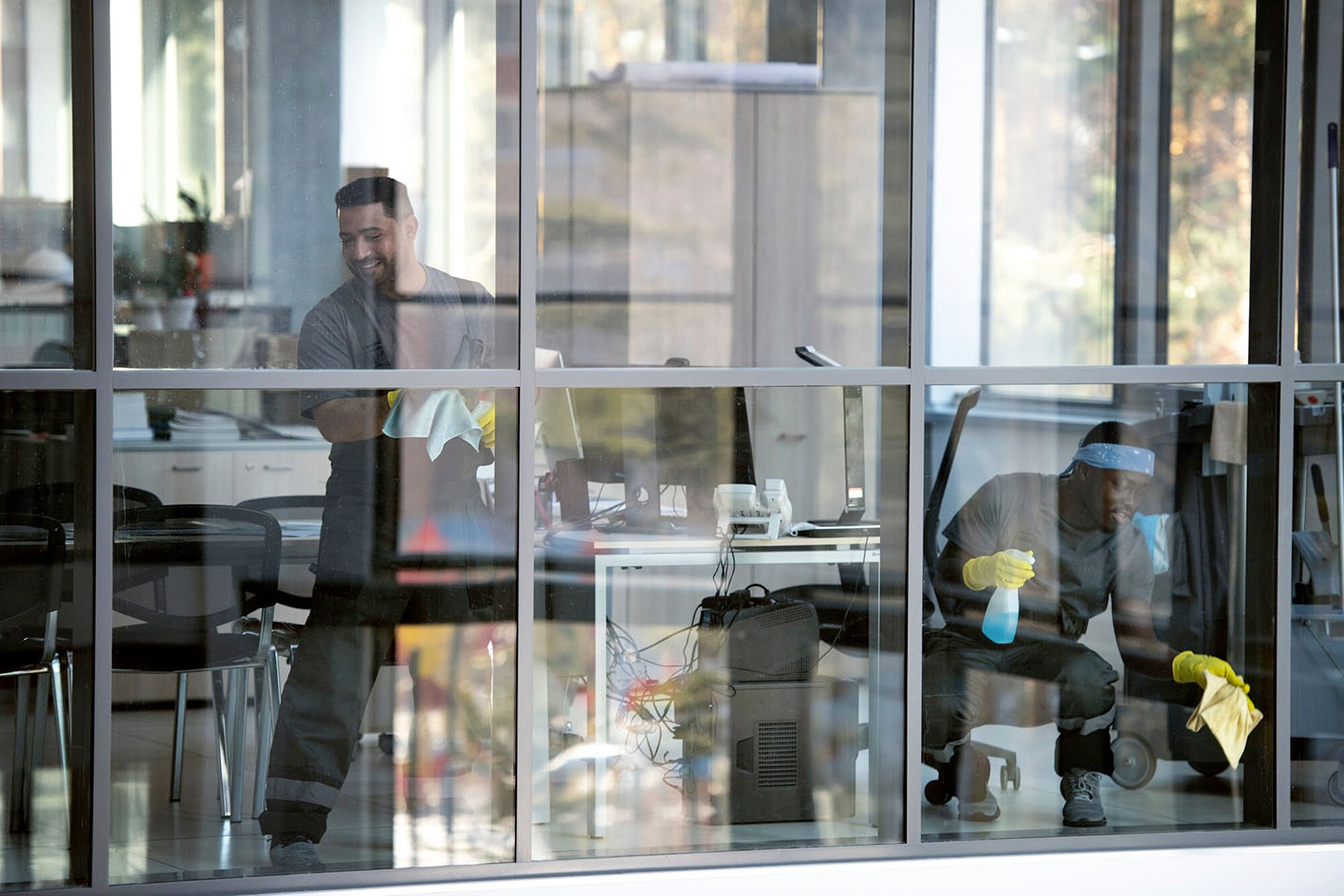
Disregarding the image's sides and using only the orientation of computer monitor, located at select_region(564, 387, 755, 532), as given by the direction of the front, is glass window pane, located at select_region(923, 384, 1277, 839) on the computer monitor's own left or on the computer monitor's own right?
on the computer monitor's own right

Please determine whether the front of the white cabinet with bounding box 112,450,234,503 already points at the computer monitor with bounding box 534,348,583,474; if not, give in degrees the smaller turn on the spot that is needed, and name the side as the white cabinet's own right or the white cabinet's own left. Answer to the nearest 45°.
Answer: approximately 90° to the white cabinet's own left

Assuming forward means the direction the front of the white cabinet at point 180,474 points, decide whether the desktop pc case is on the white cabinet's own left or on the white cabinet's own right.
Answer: on the white cabinet's own left

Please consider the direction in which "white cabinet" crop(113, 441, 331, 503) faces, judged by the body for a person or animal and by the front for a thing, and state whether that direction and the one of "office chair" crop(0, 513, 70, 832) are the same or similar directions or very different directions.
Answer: very different directions

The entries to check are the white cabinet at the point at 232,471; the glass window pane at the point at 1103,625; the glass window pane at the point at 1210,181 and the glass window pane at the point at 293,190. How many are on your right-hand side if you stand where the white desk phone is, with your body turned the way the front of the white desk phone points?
2
